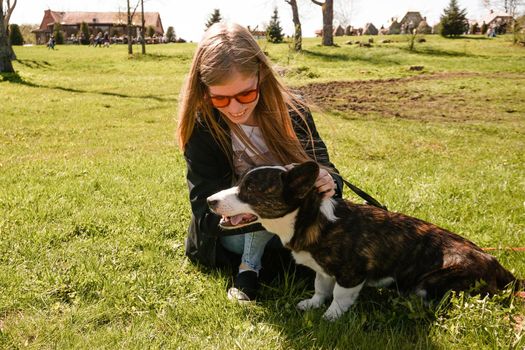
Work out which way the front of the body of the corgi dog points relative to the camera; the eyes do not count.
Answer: to the viewer's left

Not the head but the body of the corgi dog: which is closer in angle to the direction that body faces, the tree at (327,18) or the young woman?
the young woman

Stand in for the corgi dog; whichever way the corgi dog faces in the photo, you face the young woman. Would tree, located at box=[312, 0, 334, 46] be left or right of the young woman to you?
right

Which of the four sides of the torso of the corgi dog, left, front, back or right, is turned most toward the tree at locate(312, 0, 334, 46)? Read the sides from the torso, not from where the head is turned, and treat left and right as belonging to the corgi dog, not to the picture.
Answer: right

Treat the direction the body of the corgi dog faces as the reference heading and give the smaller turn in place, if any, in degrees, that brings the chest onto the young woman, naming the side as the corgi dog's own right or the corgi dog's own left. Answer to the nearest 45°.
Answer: approximately 45° to the corgi dog's own right
